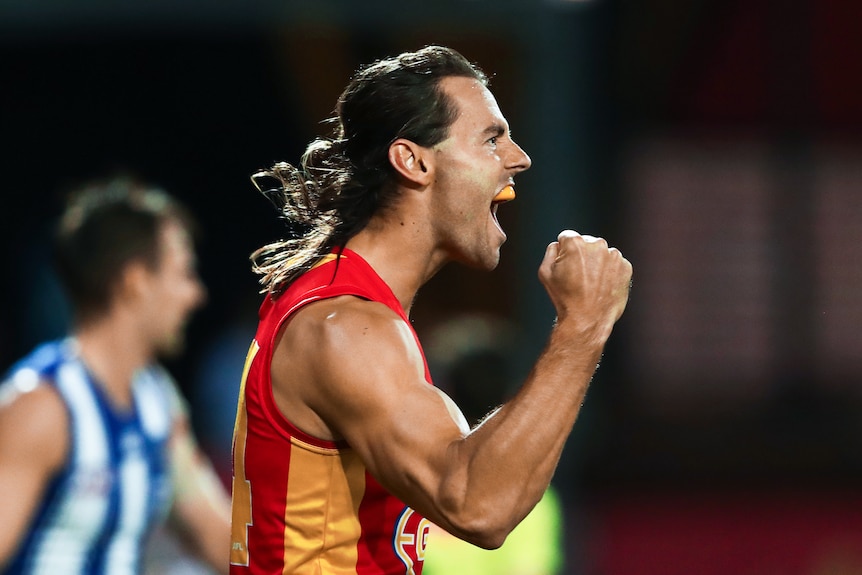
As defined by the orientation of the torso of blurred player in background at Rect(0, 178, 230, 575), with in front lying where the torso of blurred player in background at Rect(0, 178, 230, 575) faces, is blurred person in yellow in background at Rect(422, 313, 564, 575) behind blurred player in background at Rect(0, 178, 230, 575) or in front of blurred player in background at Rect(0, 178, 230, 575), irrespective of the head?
in front

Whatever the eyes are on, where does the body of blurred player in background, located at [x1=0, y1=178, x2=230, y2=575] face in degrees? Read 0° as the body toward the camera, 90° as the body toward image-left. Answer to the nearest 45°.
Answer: approximately 315°

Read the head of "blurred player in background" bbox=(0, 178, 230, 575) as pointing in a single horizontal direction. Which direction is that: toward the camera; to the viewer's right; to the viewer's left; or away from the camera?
to the viewer's right
